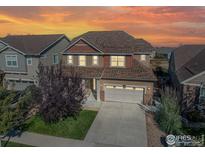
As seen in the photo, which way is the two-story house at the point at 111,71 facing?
toward the camera

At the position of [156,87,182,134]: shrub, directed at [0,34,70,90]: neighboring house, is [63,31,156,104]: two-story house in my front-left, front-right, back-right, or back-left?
front-right

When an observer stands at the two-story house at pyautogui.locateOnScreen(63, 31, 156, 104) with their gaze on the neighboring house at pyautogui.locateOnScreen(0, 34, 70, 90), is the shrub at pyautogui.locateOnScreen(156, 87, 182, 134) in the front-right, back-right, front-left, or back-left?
back-left

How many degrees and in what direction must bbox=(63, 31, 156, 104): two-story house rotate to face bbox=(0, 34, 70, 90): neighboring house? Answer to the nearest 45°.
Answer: approximately 90° to its right

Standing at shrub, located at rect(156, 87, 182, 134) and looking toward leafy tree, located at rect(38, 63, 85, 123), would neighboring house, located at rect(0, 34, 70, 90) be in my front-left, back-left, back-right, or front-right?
front-right

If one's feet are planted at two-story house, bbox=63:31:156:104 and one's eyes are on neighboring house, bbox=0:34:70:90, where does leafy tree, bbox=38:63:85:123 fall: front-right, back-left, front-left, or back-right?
front-left

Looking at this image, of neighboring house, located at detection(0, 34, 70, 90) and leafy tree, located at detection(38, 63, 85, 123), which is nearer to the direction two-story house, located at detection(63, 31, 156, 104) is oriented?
the leafy tree

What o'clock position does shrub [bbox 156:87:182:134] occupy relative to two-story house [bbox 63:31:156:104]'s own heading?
The shrub is roughly at 11 o'clock from the two-story house.

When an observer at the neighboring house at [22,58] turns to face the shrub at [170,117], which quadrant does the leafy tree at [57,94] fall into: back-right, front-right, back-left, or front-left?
front-right

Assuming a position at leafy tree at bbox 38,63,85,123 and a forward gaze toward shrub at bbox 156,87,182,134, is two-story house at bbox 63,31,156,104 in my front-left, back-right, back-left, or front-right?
front-left

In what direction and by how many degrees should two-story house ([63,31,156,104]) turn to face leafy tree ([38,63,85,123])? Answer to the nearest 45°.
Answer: approximately 45° to its right

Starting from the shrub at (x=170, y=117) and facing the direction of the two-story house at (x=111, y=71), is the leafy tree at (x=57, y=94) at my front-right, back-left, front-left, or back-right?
front-left

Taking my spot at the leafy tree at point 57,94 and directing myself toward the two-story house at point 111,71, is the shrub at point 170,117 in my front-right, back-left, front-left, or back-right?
front-right
